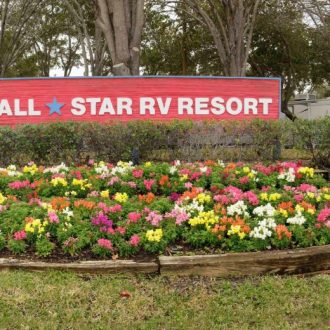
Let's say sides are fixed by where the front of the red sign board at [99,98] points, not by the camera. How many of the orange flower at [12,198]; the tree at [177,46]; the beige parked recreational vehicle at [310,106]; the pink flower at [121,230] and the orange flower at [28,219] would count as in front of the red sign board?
3

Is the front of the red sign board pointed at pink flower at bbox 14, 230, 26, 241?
yes

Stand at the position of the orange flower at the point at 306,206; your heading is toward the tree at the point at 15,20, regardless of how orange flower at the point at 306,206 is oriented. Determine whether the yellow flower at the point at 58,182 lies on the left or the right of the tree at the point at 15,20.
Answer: left

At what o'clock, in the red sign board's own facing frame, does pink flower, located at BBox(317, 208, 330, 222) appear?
The pink flower is roughly at 11 o'clock from the red sign board.

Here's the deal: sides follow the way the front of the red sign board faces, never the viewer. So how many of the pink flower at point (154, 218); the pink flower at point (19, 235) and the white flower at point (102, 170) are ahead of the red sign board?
3

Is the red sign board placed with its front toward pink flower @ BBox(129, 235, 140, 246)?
yes

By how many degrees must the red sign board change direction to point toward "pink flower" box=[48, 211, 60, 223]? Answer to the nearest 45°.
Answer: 0° — it already faces it

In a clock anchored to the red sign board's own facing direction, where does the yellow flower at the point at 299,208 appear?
The yellow flower is roughly at 11 o'clock from the red sign board.

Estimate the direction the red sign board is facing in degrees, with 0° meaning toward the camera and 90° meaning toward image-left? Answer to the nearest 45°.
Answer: approximately 0°

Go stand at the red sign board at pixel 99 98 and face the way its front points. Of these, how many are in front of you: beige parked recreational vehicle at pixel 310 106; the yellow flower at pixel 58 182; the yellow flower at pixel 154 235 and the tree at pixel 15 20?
2

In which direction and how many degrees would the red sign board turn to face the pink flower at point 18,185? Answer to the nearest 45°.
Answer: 0° — it already faces it

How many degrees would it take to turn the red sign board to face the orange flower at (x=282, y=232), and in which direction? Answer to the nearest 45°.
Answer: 0° — it already faces it

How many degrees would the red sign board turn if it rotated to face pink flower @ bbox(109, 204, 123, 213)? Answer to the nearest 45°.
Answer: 0° — it already faces it

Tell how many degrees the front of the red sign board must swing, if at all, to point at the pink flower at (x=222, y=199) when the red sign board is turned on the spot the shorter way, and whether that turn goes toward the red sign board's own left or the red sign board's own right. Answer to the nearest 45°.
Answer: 0° — it already faces it

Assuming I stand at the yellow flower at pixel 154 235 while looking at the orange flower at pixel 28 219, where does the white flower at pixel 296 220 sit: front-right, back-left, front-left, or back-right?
back-right
